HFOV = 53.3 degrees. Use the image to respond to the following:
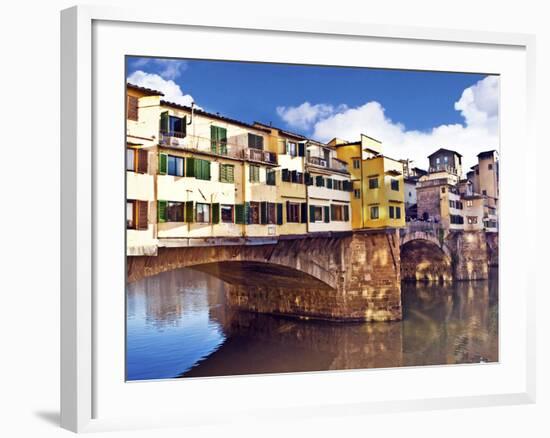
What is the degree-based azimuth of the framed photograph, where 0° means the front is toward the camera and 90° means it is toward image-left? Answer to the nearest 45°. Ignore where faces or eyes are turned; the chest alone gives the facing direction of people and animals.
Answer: approximately 315°
